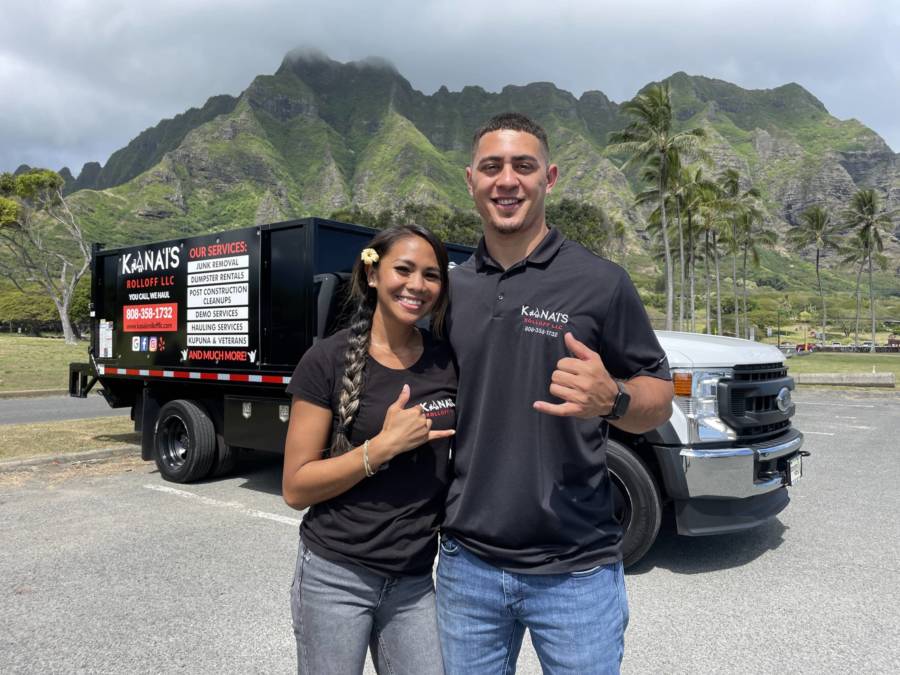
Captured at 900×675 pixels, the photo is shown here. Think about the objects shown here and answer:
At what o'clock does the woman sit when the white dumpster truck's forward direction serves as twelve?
The woman is roughly at 2 o'clock from the white dumpster truck.

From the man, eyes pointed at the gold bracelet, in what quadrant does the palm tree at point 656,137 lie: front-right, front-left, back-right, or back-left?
back-right

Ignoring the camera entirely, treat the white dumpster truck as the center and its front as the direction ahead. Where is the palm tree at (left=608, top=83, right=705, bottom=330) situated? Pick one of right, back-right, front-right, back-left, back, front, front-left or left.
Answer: back-left

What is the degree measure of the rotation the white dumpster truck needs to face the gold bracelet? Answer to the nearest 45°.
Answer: approximately 45° to its right

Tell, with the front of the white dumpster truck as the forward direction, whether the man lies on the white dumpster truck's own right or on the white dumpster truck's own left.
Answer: on the white dumpster truck's own right

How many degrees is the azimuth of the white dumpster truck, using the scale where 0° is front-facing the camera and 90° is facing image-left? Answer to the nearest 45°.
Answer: approximately 315°

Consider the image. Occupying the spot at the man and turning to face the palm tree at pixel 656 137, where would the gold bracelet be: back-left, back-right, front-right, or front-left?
back-left
